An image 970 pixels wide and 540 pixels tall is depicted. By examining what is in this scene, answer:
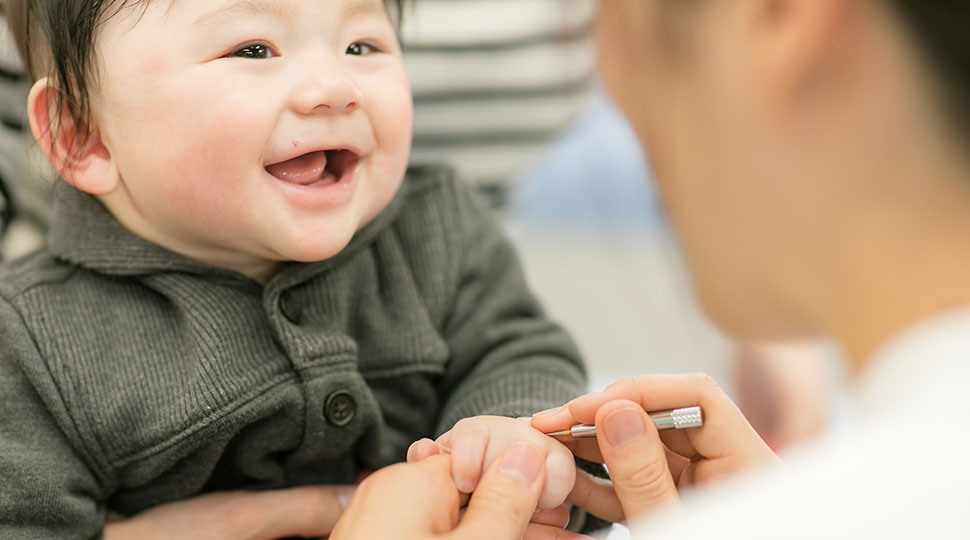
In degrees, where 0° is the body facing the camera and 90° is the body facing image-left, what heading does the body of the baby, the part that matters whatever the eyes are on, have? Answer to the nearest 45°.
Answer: approximately 315°

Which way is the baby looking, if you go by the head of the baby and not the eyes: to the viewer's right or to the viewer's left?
to the viewer's right
